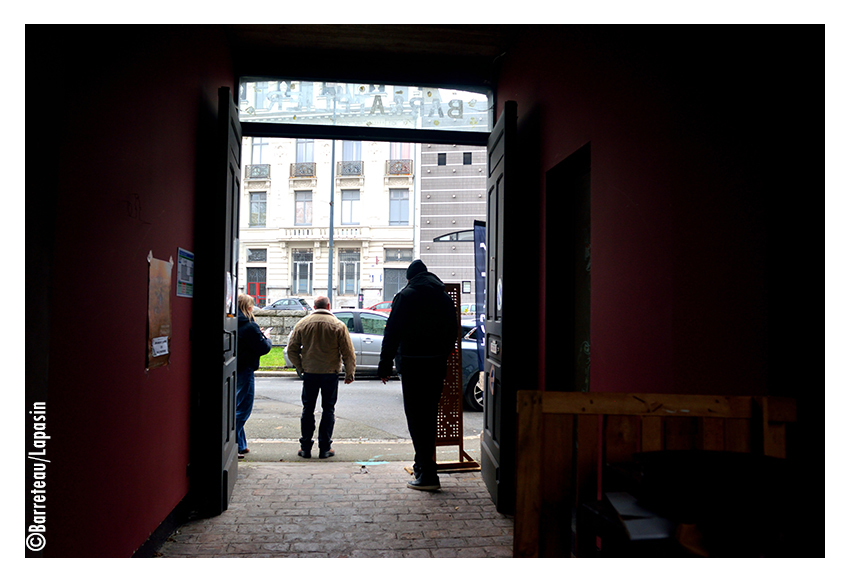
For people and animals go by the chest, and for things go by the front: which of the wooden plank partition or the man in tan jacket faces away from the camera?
the man in tan jacket

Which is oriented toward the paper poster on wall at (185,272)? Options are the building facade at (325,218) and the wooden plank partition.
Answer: the building facade

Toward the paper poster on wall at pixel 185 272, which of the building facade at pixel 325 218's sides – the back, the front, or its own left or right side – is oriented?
front

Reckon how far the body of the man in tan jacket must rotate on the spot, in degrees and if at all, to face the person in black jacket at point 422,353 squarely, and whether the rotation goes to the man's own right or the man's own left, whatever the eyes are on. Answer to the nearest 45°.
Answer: approximately 135° to the man's own right

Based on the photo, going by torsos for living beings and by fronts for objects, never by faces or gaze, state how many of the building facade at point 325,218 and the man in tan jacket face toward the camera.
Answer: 1

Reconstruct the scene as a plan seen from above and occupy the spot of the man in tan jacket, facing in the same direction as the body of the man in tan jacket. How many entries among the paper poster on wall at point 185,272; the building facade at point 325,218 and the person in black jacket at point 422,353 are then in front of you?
1

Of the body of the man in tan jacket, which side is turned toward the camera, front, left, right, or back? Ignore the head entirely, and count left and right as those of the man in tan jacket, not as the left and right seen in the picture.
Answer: back

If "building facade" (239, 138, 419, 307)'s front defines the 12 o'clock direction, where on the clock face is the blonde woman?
The blonde woman is roughly at 12 o'clock from the building facade.

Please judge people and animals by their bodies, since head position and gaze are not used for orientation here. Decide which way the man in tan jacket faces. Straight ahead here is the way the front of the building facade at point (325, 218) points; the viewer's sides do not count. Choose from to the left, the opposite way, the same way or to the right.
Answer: the opposite way

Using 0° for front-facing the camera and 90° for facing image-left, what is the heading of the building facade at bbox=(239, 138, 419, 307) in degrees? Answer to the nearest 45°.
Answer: approximately 0°
